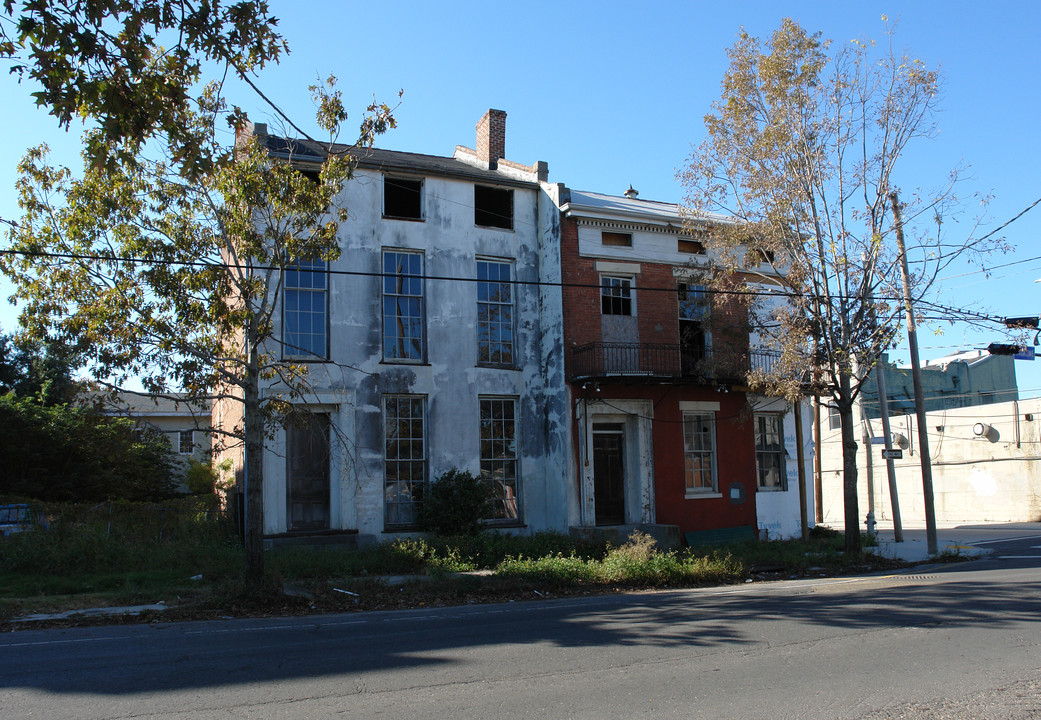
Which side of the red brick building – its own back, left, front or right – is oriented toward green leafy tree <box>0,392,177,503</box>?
right

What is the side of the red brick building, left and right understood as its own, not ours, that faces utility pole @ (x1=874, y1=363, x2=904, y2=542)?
left

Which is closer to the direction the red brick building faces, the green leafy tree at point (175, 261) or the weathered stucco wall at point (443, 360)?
the green leafy tree

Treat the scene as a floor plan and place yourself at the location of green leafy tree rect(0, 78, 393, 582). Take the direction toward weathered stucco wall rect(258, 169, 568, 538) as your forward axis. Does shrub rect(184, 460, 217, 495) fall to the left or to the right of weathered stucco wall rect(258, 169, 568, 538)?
left

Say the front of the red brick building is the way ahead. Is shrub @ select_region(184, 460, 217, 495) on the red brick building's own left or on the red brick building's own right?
on the red brick building's own right

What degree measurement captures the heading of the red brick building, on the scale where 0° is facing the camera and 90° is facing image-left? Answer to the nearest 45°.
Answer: approximately 0°

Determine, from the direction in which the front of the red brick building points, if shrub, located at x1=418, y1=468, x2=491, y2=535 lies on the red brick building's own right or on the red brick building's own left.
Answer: on the red brick building's own right

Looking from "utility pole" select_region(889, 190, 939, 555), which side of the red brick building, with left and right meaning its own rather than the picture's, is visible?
left

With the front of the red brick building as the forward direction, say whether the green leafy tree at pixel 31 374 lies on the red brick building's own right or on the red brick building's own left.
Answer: on the red brick building's own right
